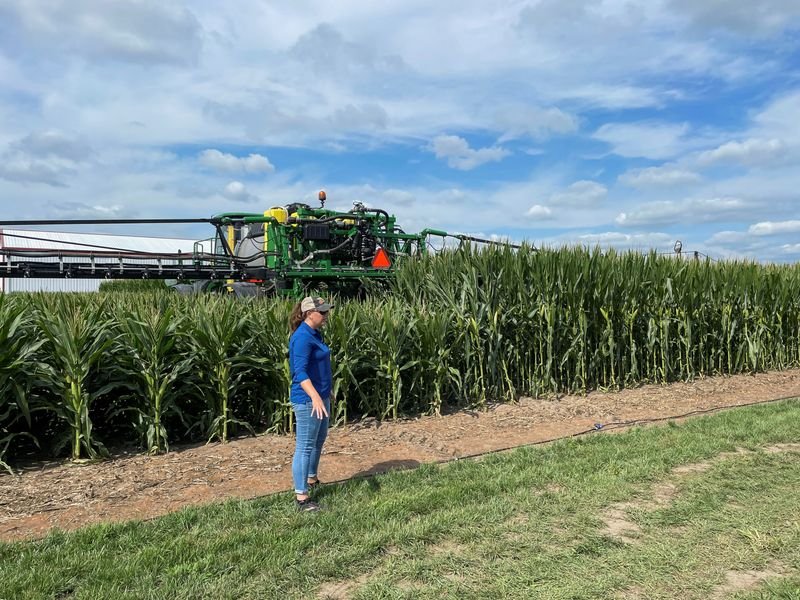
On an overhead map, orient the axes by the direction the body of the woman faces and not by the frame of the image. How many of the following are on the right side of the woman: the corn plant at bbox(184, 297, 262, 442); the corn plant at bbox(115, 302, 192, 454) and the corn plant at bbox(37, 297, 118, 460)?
0

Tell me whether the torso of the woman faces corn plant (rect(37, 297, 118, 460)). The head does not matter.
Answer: no

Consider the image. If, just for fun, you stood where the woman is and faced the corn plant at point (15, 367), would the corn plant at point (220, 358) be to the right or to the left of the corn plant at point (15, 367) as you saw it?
right

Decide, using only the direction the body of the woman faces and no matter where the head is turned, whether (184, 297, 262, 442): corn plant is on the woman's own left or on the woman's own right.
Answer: on the woman's own left

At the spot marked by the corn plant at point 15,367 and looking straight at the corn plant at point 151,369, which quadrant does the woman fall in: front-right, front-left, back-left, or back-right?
front-right

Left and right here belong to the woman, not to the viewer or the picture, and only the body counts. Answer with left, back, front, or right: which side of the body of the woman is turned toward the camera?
right

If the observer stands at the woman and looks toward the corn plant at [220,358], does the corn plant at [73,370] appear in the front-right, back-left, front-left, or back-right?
front-left

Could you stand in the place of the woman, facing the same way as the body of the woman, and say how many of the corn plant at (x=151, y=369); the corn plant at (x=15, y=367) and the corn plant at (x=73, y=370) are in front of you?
0

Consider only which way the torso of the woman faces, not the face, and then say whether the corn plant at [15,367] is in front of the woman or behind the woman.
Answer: behind
